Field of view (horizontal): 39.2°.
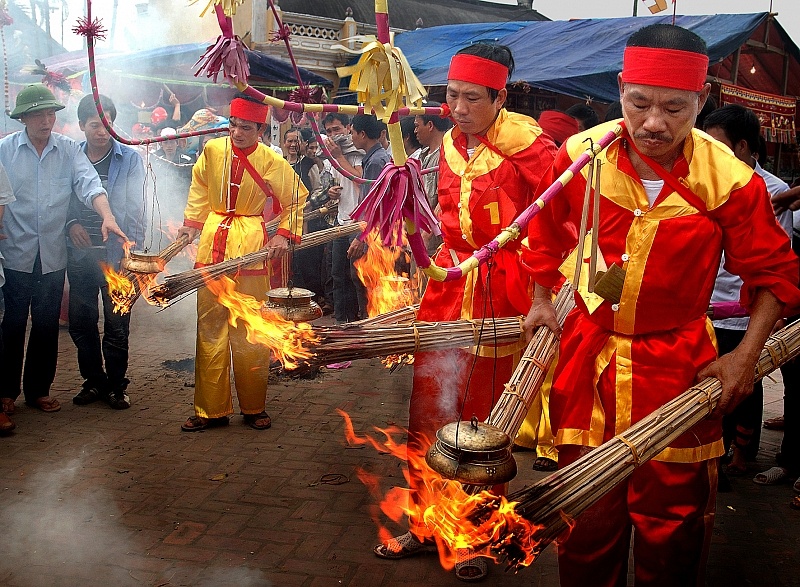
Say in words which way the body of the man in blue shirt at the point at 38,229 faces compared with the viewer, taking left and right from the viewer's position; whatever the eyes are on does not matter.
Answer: facing the viewer

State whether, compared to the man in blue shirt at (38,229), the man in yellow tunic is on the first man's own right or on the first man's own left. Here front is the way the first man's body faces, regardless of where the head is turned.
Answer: on the first man's own left

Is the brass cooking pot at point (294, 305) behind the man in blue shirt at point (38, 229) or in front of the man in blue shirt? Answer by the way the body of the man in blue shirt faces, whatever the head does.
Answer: in front

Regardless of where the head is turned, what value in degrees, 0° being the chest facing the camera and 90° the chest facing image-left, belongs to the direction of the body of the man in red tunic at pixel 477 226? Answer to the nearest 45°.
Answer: approximately 45°

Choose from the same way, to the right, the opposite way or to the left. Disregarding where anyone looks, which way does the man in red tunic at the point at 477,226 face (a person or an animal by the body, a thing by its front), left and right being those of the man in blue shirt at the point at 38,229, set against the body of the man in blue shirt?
to the right

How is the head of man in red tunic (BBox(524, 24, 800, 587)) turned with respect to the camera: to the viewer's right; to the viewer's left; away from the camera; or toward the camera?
toward the camera

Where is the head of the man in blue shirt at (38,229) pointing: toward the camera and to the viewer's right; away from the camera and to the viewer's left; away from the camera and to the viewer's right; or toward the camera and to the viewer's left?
toward the camera and to the viewer's right

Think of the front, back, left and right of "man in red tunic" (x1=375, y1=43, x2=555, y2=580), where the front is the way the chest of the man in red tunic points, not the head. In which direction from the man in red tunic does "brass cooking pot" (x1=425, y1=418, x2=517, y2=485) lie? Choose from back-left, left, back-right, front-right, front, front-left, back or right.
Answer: front-left

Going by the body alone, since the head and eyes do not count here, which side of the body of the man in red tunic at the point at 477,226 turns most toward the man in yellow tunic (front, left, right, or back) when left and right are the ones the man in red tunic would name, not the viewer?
right

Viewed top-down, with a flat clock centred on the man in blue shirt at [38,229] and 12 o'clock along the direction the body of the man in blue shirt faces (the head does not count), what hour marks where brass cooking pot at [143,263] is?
The brass cooking pot is roughly at 11 o'clock from the man in blue shirt.

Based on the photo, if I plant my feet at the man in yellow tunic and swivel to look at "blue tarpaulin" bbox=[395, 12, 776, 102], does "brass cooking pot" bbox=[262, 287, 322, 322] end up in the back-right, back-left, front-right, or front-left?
back-right

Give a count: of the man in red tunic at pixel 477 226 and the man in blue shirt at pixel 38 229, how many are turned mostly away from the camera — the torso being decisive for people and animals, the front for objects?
0

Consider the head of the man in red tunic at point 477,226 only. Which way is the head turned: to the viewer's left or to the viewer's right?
to the viewer's left
